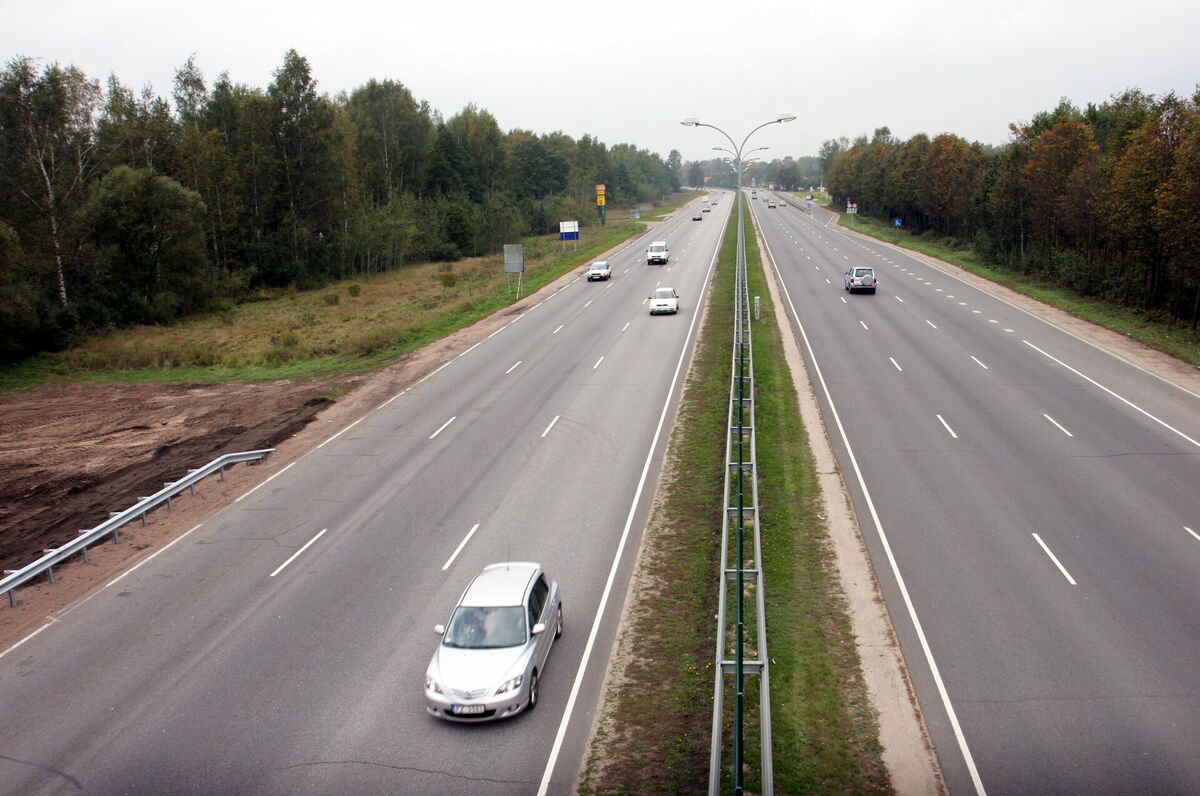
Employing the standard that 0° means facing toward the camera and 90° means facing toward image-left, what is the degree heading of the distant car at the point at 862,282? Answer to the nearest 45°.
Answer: approximately 180°

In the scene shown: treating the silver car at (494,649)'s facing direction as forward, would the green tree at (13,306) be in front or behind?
behind

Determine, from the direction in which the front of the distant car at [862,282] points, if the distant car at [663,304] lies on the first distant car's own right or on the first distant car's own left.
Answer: on the first distant car's own left

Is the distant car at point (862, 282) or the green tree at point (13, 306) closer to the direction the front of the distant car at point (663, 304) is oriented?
the green tree

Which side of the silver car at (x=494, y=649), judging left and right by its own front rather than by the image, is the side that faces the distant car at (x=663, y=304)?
back

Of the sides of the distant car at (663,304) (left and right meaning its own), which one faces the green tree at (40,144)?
right

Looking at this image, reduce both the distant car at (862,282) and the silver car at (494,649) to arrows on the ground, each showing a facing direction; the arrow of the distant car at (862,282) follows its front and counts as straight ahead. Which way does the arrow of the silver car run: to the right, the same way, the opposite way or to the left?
the opposite way

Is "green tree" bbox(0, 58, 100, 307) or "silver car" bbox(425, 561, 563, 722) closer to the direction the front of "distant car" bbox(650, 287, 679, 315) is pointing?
the silver car

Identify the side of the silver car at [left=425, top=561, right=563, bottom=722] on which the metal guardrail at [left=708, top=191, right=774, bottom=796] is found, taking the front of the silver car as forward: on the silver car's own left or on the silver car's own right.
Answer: on the silver car's own left

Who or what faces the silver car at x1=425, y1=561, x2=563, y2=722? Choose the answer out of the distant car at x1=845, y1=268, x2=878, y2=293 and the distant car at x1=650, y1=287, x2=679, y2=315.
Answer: the distant car at x1=650, y1=287, x2=679, y2=315

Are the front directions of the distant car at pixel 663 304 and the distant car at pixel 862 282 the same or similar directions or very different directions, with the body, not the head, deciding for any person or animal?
very different directions

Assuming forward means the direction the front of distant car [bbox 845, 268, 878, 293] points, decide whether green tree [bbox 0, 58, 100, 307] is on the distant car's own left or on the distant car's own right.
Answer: on the distant car's own left

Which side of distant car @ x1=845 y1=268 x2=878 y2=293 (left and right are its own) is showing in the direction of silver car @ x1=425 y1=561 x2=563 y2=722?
back

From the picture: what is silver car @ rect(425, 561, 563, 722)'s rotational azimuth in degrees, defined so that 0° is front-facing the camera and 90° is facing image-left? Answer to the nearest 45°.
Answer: approximately 0°

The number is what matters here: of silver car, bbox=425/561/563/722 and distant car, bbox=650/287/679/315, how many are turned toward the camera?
2
